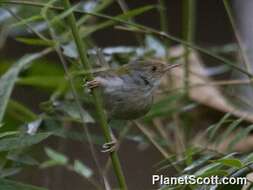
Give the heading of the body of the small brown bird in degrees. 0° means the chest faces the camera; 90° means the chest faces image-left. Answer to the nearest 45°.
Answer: approximately 270°
